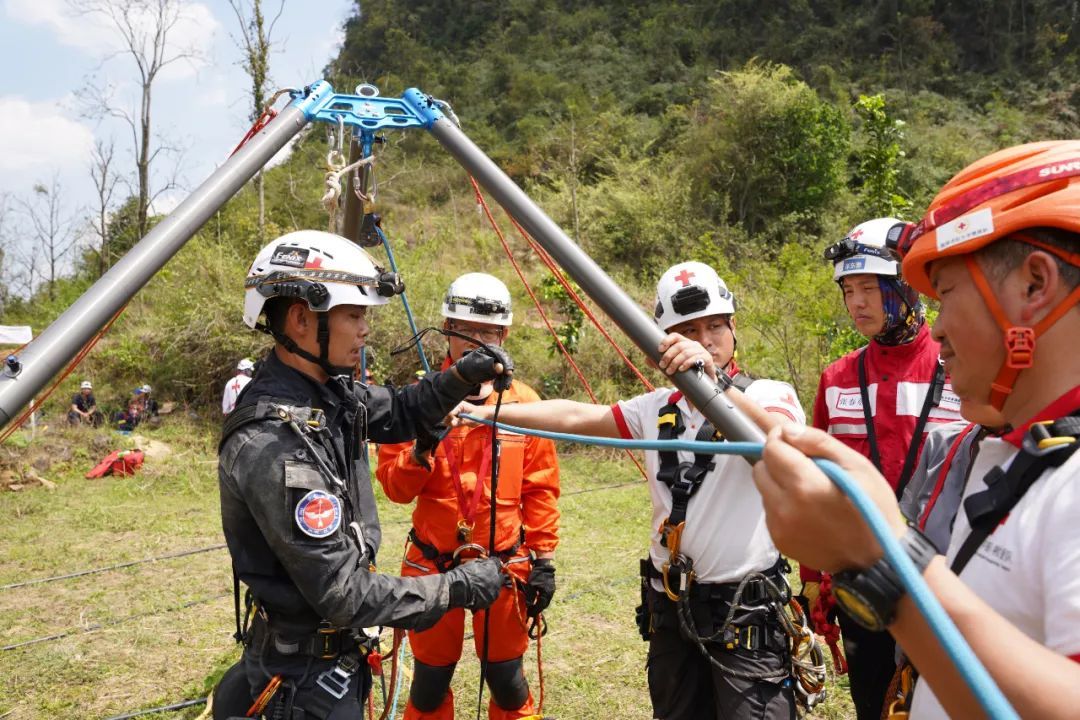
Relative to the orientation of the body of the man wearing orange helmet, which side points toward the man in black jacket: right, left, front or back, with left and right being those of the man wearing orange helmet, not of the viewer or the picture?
front

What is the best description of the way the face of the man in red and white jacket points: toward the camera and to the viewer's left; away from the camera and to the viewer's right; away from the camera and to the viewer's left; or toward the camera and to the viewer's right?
toward the camera and to the viewer's left

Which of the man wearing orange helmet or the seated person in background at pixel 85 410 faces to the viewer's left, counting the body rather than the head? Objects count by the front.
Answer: the man wearing orange helmet

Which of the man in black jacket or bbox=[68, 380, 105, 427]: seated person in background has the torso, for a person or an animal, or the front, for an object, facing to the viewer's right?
the man in black jacket

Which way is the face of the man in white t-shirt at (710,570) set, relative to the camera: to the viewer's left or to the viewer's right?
to the viewer's left

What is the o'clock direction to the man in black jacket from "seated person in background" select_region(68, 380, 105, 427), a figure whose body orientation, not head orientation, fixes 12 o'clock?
The man in black jacket is roughly at 12 o'clock from the seated person in background.

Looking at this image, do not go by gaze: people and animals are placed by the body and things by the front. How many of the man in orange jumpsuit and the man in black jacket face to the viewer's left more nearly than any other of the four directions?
0

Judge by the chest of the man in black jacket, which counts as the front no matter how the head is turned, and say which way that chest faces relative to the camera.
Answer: to the viewer's right

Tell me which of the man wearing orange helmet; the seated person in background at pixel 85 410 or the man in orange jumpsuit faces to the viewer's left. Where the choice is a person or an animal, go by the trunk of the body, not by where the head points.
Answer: the man wearing orange helmet

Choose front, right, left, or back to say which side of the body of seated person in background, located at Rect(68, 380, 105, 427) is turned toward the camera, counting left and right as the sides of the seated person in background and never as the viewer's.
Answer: front

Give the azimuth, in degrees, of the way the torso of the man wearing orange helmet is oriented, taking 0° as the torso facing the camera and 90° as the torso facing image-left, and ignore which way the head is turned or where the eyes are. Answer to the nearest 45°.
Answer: approximately 90°

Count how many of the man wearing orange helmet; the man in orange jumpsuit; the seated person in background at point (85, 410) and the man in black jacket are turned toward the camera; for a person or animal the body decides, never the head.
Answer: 2

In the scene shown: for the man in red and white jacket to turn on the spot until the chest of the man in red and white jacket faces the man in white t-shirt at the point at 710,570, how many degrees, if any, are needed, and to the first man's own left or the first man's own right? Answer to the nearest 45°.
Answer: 0° — they already face them

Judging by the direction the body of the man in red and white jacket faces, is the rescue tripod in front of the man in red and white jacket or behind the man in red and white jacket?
in front

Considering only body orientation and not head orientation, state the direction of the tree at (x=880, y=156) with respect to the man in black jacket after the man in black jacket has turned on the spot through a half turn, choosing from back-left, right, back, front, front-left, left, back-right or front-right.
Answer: back-right

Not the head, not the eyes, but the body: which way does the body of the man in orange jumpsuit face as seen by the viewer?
toward the camera

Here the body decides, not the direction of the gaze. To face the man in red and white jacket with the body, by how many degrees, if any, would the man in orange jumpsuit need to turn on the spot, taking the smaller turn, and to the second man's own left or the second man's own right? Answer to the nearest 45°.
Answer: approximately 90° to the second man's own left

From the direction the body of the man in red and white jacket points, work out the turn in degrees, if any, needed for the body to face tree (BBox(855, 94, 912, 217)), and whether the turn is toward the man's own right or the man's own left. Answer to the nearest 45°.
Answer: approximately 135° to the man's own right
